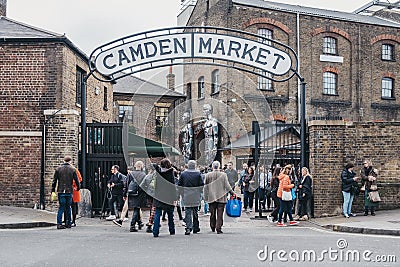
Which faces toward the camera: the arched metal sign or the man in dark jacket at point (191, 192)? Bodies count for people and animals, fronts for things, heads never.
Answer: the arched metal sign

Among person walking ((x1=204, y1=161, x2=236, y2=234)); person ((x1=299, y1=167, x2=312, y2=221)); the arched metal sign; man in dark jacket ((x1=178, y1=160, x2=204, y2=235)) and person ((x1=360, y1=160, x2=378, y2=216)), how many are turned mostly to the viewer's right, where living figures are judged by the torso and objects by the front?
0

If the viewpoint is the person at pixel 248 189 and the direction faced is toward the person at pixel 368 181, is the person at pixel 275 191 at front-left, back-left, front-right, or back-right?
front-right

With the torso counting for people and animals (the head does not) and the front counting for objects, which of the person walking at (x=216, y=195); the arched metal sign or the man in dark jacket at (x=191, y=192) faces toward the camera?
the arched metal sign

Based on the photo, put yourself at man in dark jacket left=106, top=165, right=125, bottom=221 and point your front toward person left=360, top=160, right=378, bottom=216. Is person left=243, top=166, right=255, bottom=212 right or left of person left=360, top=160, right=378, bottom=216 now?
left

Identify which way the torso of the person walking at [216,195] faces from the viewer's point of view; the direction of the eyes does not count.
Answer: away from the camera

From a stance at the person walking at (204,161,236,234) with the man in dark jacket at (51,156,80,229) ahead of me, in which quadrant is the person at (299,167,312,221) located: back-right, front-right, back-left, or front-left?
back-right

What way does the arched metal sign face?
toward the camera

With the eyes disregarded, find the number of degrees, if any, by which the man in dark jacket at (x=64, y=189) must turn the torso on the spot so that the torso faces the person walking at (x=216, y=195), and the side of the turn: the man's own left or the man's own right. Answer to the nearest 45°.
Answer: approximately 90° to the man's own right

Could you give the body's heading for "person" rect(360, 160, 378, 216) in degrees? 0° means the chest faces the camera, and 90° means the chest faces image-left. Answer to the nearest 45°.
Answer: approximately 0°
